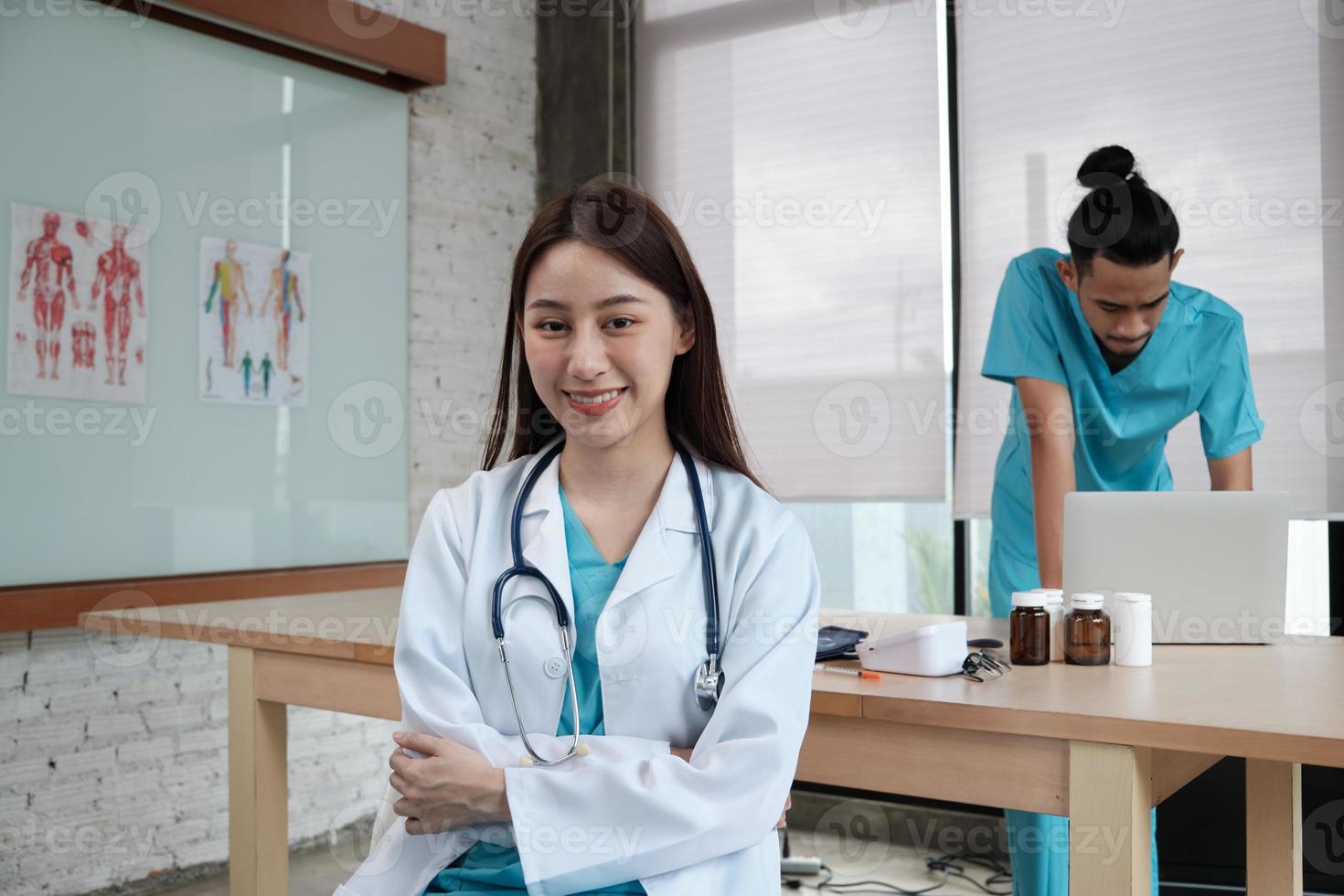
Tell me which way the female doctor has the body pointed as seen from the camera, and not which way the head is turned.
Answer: toward the camera

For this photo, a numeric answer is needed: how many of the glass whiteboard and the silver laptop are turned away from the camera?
1

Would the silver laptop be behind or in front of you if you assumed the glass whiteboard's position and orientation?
in front

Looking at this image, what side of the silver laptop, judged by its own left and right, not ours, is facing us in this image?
back

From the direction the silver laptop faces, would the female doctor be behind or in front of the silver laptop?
behind

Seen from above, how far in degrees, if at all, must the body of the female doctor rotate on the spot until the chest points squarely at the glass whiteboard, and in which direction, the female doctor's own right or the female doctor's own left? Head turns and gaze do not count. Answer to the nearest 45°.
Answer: approximately 135° to the female doctor's own right

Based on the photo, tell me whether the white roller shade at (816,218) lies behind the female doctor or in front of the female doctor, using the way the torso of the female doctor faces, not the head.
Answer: behind

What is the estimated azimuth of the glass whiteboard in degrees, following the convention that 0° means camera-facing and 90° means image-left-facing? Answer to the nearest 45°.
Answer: approximately 315°

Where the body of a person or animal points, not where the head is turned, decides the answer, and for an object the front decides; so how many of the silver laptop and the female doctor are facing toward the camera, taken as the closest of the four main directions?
1

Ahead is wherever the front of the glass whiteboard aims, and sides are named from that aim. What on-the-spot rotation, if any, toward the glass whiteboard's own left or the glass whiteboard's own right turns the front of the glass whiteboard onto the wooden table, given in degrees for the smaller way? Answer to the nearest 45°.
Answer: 0° — it already faces it

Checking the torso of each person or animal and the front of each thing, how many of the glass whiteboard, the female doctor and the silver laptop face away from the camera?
1

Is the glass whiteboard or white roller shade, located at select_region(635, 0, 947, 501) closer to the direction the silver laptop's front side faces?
the white roller shade
